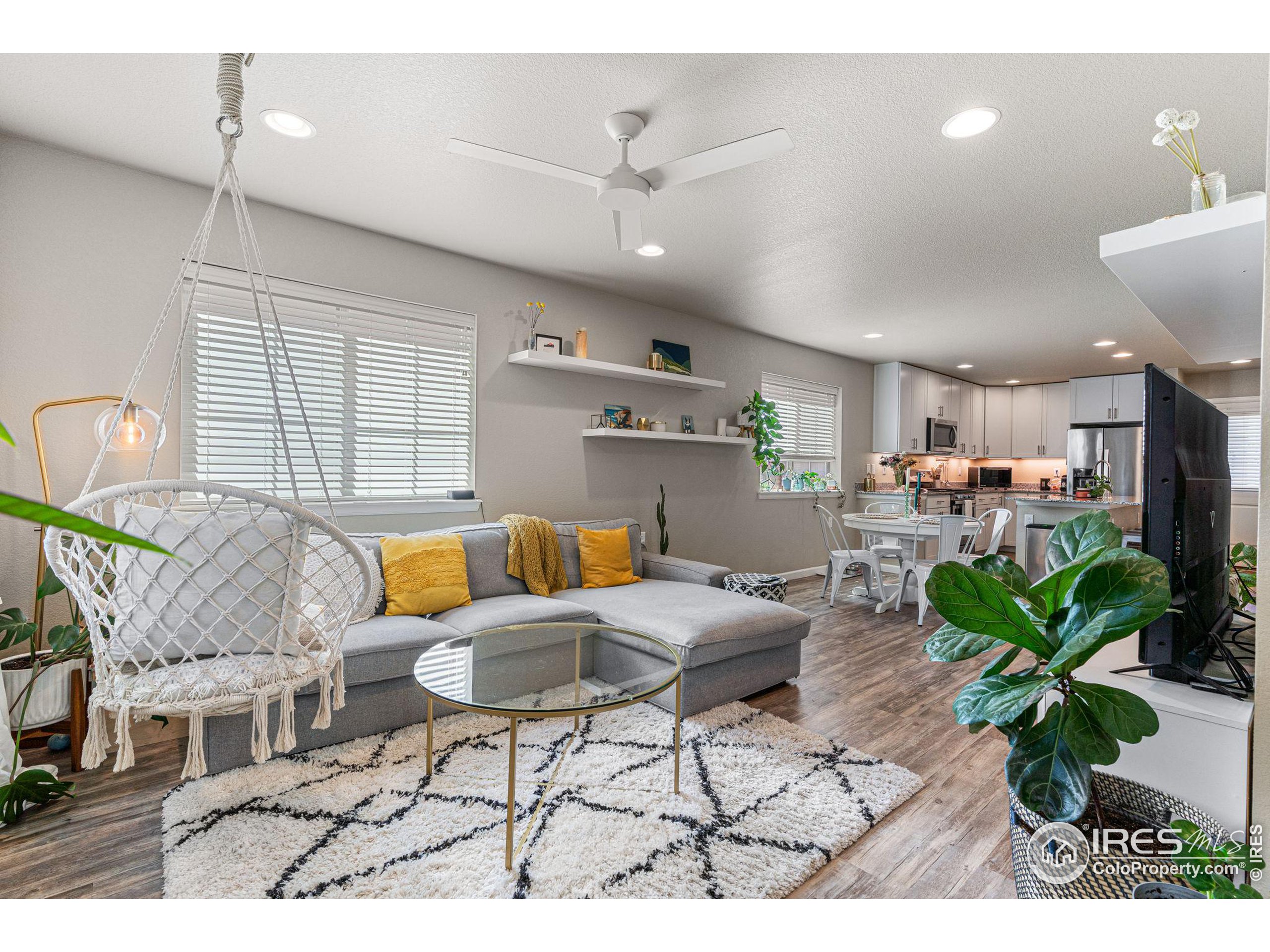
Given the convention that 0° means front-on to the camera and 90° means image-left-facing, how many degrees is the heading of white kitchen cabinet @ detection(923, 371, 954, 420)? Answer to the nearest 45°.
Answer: approximately 315°

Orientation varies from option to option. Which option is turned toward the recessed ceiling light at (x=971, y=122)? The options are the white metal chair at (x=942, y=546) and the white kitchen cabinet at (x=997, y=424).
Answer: the white kitchen cabinet

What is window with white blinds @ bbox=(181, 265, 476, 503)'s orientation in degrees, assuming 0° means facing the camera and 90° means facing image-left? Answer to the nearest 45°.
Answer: approximately 315°

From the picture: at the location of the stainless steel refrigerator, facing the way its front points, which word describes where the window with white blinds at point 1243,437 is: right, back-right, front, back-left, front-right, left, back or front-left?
back-left

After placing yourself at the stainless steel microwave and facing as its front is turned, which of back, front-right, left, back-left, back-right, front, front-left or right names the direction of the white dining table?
front-right

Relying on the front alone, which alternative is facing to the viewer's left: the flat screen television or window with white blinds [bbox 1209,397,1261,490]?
the flat screen television

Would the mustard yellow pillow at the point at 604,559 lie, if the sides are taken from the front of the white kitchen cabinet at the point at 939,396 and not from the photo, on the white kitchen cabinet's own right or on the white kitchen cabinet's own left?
on the white kitchen cabinet's own right

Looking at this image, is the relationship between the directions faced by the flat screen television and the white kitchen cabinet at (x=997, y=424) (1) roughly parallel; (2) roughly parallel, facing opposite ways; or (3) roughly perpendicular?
roughly perpendicular

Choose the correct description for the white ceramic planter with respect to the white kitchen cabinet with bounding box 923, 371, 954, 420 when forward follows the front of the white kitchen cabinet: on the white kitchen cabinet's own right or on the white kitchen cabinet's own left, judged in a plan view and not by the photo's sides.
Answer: on the white kitchen cabinet's own right

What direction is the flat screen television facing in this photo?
to the viewer's left

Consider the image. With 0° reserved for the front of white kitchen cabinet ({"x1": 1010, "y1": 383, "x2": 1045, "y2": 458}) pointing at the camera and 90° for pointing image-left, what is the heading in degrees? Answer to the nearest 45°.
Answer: approximately 0°

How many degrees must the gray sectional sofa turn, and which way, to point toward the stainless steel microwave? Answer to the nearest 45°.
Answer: approximately 90° to its left

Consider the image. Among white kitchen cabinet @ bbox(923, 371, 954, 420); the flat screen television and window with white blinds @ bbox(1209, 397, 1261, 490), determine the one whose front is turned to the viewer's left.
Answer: the flat screen television

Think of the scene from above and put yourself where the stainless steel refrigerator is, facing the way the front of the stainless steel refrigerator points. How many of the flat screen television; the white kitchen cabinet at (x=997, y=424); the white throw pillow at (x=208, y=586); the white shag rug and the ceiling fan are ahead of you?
4

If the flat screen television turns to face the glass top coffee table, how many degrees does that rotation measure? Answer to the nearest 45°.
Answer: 0° — it already faces it

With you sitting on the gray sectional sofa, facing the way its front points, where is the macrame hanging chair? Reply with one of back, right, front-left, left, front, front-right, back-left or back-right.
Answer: right
